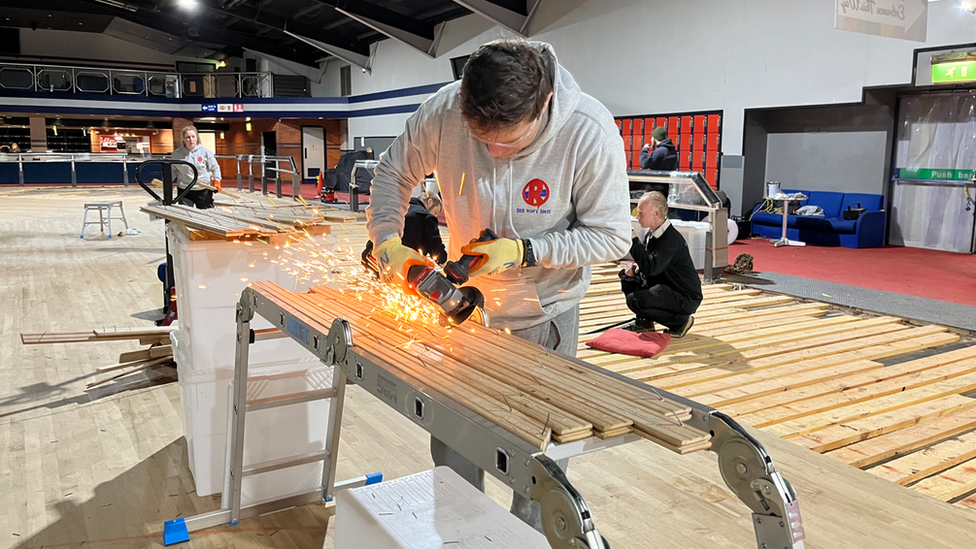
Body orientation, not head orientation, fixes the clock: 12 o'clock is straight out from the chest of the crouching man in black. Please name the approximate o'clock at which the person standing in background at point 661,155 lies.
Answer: The person standing in background is roughly at 3 o'clock from the crouching man in black.

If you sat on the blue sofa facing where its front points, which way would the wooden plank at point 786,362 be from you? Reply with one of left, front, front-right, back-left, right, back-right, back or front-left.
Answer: front-left

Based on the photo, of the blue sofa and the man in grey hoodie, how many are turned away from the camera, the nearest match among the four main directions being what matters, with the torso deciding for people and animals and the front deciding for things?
0

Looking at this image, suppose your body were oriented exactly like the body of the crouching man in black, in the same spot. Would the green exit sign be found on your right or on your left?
on your right

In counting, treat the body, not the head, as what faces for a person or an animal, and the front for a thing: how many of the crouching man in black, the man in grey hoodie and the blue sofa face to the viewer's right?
0

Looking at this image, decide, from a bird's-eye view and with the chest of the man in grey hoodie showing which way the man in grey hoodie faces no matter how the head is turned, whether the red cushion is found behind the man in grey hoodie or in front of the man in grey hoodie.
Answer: behind

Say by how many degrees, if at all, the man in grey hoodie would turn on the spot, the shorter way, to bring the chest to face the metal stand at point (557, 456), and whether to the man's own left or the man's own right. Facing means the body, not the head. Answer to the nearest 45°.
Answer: approximately 45° to the man's own left

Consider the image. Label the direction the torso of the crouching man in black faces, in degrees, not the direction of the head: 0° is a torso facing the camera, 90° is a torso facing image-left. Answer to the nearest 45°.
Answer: approximately 90°

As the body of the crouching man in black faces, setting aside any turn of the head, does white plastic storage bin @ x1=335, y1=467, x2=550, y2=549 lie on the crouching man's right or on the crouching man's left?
on the crouching man's left

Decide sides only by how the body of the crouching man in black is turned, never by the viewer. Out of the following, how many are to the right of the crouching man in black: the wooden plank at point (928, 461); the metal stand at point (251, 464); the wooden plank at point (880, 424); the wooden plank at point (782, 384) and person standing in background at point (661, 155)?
1

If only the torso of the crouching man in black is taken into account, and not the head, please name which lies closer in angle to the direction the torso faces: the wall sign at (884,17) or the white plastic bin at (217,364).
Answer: the white plastic bin

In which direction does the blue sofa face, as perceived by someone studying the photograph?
facing the viewer and to the left of the viewer
